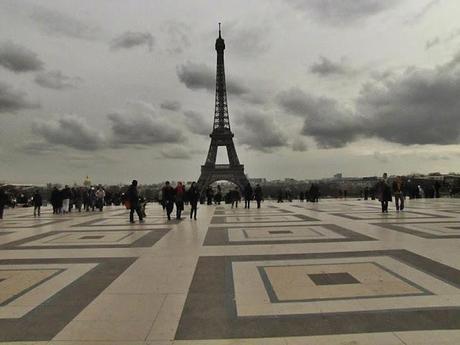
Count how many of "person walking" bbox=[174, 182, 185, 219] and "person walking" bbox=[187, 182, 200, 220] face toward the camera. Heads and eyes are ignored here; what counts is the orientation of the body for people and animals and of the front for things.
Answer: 2

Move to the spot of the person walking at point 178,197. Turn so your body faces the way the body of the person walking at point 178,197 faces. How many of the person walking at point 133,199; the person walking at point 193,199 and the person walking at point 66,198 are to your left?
1

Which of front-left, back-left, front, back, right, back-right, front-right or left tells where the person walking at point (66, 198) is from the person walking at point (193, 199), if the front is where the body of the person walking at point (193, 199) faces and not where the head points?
back-right

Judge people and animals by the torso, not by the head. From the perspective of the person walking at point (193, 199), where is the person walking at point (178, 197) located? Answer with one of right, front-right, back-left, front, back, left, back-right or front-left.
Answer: right

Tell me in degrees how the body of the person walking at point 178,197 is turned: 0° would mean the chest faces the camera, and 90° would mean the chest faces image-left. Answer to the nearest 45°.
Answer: approximately 0°
